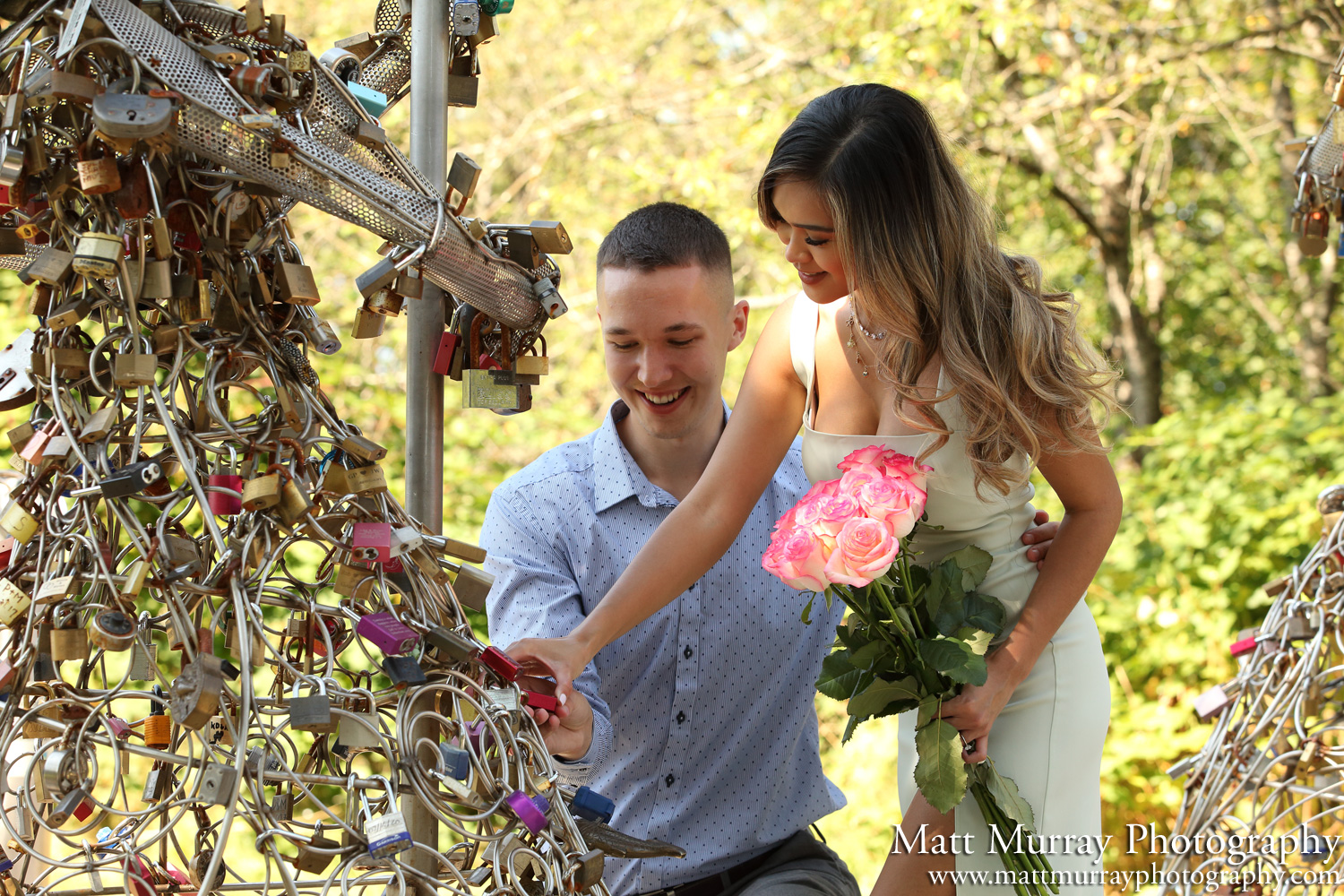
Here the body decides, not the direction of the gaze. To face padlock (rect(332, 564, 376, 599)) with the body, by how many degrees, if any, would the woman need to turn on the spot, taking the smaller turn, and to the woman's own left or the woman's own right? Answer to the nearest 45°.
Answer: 0° — they already face it

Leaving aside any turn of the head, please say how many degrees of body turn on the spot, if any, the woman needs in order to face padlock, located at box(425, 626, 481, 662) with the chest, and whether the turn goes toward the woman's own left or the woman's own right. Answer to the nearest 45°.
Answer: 0° — they already face it

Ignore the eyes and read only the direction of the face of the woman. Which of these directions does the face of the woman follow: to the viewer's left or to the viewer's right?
to the viewer's left

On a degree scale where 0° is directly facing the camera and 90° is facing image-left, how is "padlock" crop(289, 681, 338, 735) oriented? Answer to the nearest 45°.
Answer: approximately 0°
